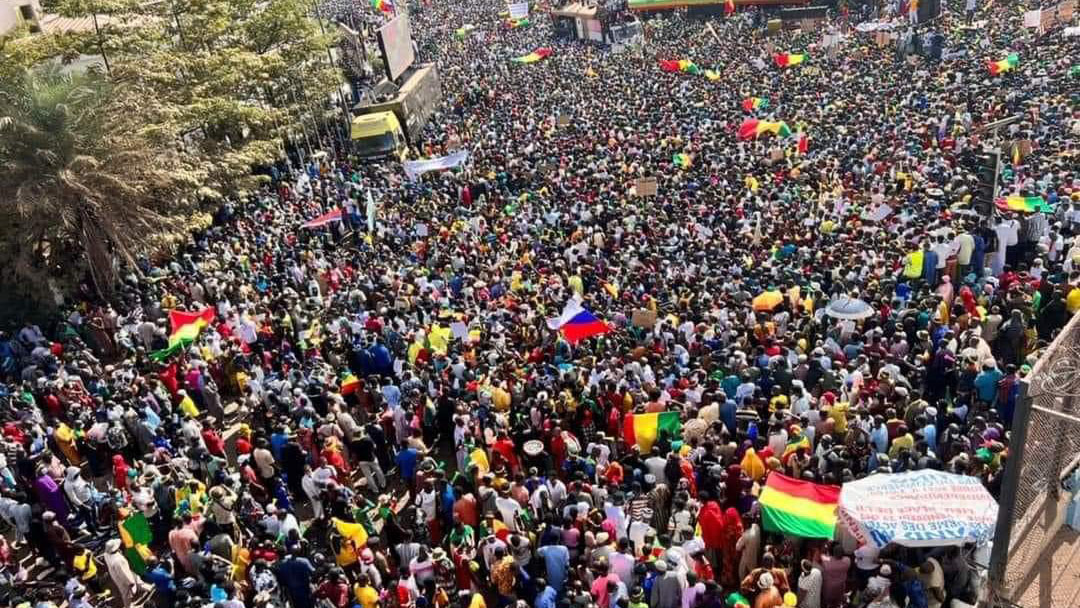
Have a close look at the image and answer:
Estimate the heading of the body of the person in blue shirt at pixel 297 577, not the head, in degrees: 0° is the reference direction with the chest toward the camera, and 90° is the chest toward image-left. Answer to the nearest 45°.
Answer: approximately 180°

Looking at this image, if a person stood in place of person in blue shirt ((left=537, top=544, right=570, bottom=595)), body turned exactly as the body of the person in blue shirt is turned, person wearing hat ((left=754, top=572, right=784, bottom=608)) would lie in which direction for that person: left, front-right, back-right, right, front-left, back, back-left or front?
back-right

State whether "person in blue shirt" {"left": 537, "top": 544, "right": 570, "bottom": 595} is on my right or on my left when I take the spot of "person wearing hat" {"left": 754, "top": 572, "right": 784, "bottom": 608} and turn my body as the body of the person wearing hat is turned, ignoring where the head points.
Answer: on my left

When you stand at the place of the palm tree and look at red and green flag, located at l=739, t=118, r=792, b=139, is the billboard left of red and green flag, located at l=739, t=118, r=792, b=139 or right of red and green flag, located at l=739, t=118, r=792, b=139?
left

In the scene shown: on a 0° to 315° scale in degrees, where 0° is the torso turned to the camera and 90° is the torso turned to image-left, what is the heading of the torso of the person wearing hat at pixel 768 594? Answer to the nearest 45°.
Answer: approximately 180°

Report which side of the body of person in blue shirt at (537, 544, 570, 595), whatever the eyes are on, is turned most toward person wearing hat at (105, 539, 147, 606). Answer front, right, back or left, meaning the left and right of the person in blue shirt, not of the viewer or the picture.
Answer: left

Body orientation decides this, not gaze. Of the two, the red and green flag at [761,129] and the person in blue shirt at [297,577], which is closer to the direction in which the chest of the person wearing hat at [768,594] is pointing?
the red and green flag

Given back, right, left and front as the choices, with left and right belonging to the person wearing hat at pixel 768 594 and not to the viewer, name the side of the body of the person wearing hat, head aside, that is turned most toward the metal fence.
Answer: right

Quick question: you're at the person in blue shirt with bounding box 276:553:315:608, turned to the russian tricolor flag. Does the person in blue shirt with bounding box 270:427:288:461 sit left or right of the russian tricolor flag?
left

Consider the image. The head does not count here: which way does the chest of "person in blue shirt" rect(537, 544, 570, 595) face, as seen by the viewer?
away from the camera
